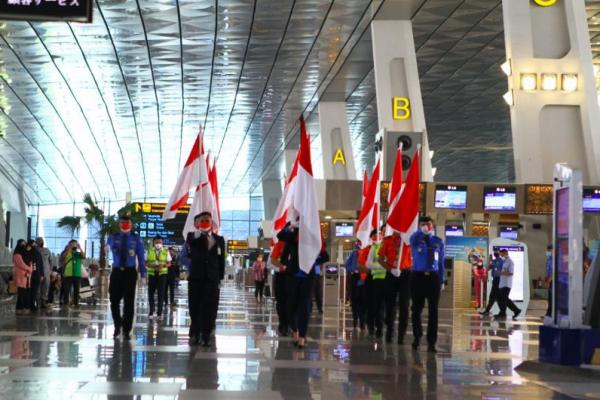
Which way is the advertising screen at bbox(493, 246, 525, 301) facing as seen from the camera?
toward the camera

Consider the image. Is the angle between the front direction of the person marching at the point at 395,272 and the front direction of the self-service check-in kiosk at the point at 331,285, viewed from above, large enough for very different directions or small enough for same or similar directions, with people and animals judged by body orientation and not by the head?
same or similar directions

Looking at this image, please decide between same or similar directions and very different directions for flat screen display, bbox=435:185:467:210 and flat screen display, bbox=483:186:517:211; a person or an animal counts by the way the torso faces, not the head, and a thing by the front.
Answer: same or similar directions

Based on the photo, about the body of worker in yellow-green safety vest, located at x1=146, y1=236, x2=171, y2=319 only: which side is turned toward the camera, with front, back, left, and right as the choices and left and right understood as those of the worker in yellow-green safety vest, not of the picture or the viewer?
front

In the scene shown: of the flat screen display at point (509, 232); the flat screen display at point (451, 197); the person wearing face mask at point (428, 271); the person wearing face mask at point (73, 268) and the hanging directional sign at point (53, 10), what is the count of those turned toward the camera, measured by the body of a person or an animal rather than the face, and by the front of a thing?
5

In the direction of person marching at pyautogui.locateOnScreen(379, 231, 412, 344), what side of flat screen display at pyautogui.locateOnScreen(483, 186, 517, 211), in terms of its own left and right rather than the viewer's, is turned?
front

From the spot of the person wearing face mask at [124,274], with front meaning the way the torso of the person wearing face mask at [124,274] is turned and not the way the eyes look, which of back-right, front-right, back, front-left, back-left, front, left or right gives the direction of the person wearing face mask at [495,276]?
back-left

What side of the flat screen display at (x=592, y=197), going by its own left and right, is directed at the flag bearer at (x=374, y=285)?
front

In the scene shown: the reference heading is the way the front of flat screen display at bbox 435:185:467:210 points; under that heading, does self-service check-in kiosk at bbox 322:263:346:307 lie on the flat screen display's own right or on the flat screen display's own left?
on the flat screen display's own right

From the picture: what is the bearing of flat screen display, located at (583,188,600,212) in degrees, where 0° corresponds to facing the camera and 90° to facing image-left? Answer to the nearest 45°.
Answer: approximately 0°

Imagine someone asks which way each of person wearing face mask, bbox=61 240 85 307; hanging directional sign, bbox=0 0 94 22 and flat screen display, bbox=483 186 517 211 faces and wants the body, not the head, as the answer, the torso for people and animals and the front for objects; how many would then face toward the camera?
3

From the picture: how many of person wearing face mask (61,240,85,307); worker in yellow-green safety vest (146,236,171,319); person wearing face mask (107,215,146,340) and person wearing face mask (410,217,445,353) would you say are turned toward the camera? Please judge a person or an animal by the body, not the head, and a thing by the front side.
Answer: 4

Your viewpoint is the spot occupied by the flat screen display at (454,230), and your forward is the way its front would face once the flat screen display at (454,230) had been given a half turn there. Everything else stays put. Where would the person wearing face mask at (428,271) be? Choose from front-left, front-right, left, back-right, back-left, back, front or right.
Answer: back

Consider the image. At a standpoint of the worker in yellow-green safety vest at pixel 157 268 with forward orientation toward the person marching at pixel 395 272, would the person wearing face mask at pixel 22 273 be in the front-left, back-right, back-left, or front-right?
back-right

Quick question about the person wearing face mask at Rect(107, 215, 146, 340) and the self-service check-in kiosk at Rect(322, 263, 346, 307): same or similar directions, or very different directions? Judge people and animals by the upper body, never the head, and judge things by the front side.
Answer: same or similar directions

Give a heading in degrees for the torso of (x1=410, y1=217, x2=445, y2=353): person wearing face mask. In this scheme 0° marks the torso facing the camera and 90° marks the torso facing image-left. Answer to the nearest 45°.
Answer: approximately 0°
